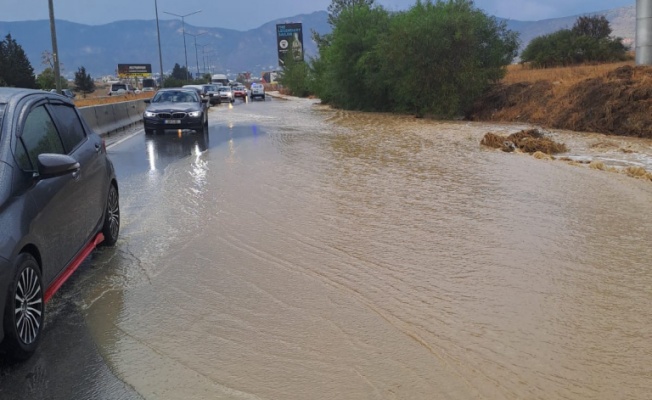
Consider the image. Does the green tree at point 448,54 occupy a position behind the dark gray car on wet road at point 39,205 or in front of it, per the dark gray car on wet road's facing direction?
behind

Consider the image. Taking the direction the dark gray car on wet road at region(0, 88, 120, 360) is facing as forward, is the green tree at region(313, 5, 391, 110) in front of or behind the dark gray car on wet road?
behind

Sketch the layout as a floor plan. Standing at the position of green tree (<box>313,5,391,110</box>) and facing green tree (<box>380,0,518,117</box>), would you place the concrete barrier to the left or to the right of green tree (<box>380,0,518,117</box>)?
right

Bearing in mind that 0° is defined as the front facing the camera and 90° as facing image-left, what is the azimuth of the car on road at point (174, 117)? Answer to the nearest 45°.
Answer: approximately 0°

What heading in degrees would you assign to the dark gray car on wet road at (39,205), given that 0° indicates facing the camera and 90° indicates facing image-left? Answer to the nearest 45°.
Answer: approximately 45°

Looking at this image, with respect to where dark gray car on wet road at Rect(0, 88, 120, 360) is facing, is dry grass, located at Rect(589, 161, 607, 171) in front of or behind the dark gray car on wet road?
behind

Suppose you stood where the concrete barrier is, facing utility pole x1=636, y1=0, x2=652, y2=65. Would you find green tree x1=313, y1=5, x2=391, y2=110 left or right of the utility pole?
left

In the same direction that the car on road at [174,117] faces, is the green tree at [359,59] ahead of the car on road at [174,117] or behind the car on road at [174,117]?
behind

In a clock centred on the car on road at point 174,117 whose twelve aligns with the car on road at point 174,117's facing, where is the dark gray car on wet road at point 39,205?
The dark gray car on wet road is roughly at 12 o'clock from the car on road.

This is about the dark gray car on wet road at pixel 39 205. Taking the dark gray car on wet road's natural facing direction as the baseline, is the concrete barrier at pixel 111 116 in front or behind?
behind
